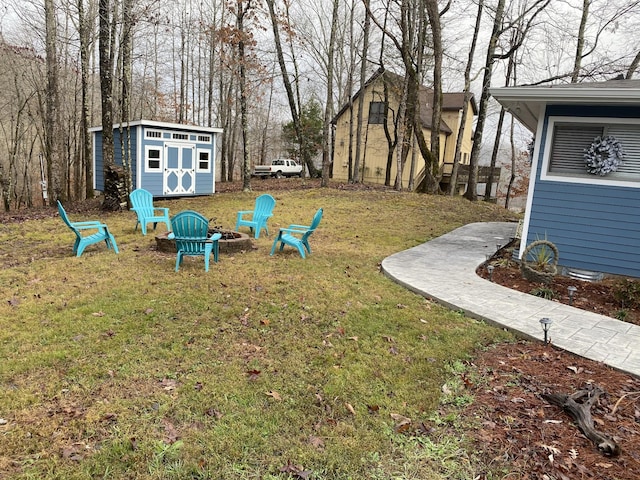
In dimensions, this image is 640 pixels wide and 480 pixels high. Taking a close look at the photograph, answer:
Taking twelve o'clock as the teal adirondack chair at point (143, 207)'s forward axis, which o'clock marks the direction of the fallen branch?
The fallen branch is roughly at 1 o'clock from the teal adirondack chair.

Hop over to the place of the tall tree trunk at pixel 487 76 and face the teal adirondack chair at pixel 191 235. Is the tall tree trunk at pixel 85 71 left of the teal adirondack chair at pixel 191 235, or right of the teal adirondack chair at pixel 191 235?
right

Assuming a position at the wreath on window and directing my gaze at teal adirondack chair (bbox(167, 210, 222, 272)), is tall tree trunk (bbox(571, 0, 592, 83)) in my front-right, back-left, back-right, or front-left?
back-right

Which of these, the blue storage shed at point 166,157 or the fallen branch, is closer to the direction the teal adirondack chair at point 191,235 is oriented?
the blue storage shed

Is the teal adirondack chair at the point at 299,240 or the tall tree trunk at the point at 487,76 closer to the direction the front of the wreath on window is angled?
the teal adirondack chair

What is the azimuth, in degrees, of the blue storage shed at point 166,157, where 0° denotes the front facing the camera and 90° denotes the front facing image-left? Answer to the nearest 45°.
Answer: approximately 315°

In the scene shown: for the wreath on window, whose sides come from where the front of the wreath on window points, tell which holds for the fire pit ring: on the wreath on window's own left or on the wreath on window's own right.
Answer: on the wreath on window's own right

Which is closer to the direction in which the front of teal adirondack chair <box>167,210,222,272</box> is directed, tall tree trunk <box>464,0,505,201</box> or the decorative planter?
the tall tree trunk

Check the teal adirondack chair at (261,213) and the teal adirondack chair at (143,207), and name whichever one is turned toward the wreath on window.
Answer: the teal adirondack chair at (143,207)

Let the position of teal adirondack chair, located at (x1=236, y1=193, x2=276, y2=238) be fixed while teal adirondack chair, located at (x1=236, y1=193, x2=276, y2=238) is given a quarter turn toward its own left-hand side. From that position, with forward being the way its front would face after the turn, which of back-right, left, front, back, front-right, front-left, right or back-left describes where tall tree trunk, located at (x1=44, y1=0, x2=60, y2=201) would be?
back

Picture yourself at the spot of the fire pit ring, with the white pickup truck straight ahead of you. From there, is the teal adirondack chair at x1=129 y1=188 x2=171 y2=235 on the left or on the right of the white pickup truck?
left

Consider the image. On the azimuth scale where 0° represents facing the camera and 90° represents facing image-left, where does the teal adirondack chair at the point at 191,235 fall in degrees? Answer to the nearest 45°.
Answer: approximately 225°
